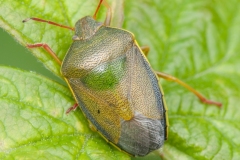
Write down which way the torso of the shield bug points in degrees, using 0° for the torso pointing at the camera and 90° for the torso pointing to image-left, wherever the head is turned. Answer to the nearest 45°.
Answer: approximately 135°
